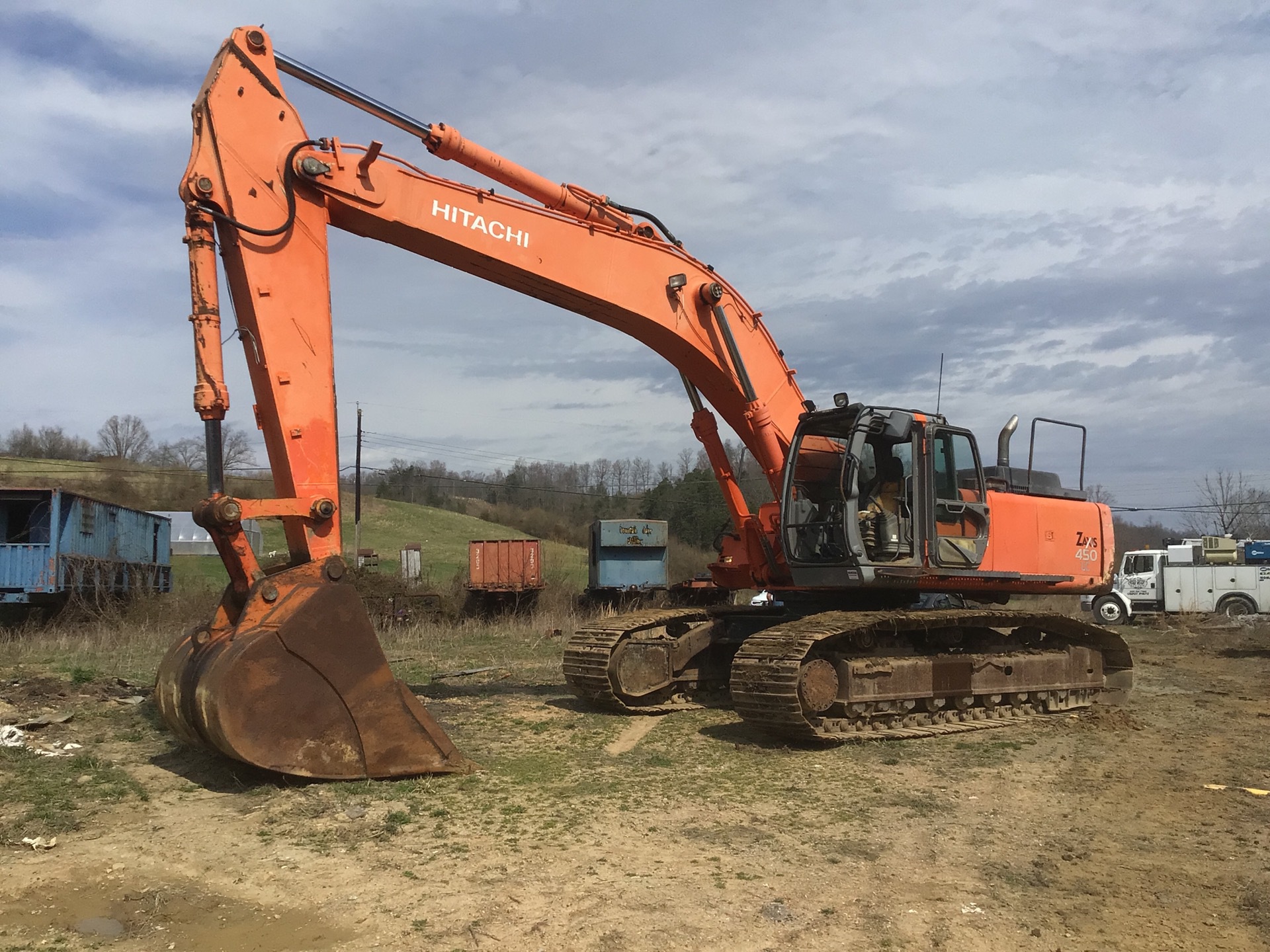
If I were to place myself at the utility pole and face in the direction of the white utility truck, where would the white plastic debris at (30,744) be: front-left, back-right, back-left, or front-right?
front-right

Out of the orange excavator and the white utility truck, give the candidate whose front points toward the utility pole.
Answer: the white utility truck

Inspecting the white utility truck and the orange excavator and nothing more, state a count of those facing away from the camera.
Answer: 0

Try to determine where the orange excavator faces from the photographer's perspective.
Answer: facing the viewer and to the left of the viewer

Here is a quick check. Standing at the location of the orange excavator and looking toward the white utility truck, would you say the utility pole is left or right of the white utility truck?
left

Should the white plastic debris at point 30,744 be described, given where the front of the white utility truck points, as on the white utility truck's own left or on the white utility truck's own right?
on the white utility truck's own left

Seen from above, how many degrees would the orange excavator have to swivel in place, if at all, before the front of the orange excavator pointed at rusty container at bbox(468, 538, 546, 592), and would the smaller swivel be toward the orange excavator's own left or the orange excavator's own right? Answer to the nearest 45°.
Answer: approximately 135° to the orange excavator's own right

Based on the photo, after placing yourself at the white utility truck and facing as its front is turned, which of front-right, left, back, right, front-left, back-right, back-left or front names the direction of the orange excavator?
left

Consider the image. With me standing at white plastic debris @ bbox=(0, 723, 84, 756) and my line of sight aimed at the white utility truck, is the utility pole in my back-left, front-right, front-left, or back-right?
front-left

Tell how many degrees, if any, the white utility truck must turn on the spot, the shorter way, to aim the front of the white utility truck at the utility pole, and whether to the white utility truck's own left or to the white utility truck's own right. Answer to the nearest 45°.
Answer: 0° — it already faces it

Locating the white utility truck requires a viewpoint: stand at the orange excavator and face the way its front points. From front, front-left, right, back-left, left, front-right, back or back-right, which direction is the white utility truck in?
back

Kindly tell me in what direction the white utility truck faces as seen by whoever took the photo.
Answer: facing to the left of the viewer
